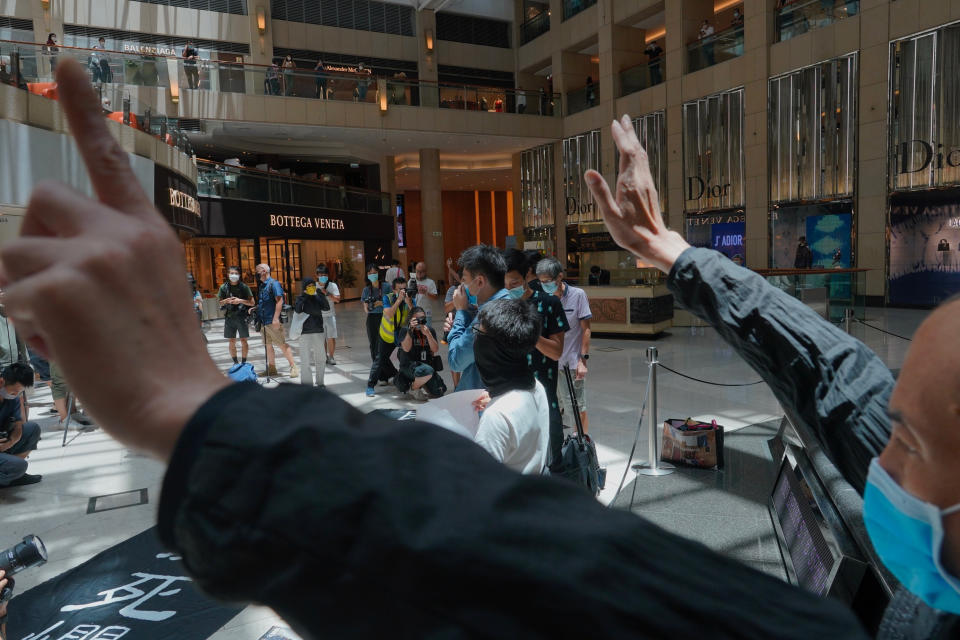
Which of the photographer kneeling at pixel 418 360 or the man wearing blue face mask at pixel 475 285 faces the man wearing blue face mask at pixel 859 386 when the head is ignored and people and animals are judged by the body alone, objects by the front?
the photographer kneeling

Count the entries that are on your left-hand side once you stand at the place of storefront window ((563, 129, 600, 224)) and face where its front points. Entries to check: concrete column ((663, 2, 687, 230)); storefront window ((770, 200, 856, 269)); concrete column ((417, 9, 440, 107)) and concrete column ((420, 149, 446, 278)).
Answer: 2

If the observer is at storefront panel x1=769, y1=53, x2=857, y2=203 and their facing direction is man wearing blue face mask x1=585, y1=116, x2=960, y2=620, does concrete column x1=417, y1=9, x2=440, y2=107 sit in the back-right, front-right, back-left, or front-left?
back-right

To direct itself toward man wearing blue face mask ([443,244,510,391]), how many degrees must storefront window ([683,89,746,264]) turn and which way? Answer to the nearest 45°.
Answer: approximately 45° to its left

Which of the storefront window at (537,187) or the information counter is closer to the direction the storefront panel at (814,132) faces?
the information counter

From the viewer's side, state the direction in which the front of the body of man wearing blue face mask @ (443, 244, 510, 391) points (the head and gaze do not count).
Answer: to the viewer's left

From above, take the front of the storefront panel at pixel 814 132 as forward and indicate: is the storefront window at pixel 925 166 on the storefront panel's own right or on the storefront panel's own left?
on the storefront panel's own left

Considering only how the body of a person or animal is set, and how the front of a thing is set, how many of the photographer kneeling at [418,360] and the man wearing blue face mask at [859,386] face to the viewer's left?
1

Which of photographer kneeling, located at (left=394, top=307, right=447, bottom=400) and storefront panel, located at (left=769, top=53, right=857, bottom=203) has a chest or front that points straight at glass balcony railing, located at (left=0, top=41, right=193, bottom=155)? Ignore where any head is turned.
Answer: the storefront panel

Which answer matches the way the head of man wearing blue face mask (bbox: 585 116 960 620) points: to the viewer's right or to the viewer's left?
to the viewer's left
